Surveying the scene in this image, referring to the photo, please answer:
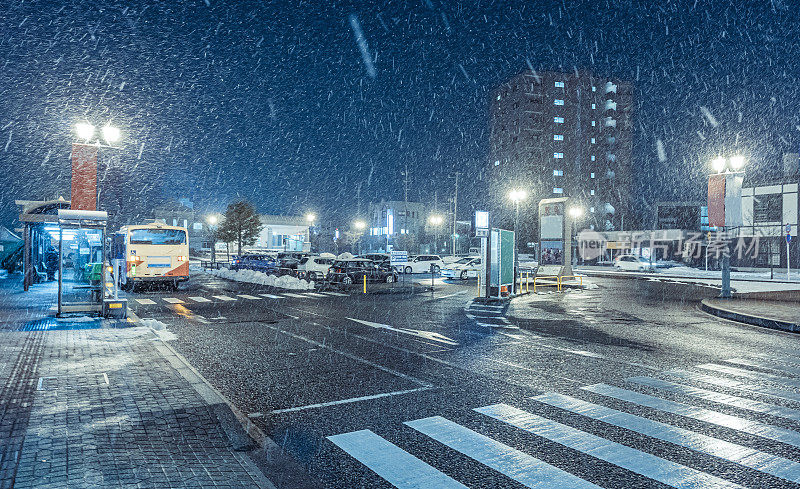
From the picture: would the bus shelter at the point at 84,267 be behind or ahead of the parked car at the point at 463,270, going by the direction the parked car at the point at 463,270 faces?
ahead

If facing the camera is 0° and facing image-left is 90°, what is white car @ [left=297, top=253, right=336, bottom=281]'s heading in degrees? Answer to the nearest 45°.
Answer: approximately 45°

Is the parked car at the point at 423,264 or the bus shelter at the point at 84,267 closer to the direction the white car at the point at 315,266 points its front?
the bus shelter

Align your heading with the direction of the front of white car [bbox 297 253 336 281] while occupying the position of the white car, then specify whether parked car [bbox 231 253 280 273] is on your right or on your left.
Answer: on your right

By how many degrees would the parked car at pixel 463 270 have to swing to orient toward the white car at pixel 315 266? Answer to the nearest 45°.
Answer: approximately 45° to its right

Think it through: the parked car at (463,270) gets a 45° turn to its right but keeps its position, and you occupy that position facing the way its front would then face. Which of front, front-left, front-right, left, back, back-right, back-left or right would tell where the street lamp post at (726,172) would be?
back-left

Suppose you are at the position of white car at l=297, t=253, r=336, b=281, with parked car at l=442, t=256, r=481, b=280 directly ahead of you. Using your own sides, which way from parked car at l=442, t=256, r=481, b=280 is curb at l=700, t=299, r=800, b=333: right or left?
right

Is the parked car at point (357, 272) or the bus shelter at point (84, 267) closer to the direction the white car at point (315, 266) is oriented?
the bus shelter

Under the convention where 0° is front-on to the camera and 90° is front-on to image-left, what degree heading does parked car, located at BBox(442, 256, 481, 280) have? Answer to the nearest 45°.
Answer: approximately 45°

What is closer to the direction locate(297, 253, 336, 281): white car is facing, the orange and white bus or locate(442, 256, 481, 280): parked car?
the orange and white bus

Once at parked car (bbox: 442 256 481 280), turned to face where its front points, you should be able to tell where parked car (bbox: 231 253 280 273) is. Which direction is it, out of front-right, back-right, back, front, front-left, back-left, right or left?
front-right
